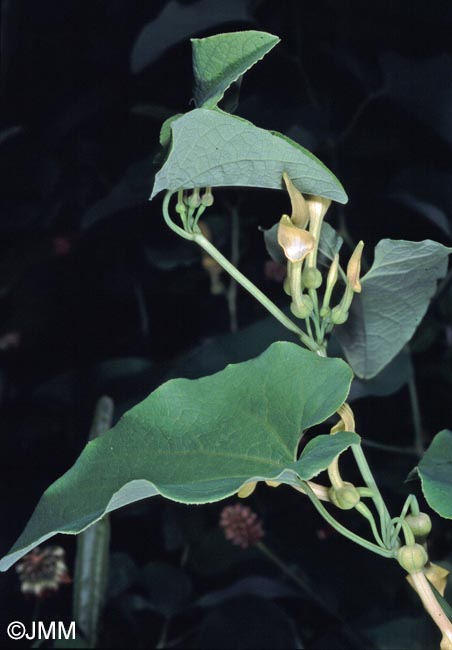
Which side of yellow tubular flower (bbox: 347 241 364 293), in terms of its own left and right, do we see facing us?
right
